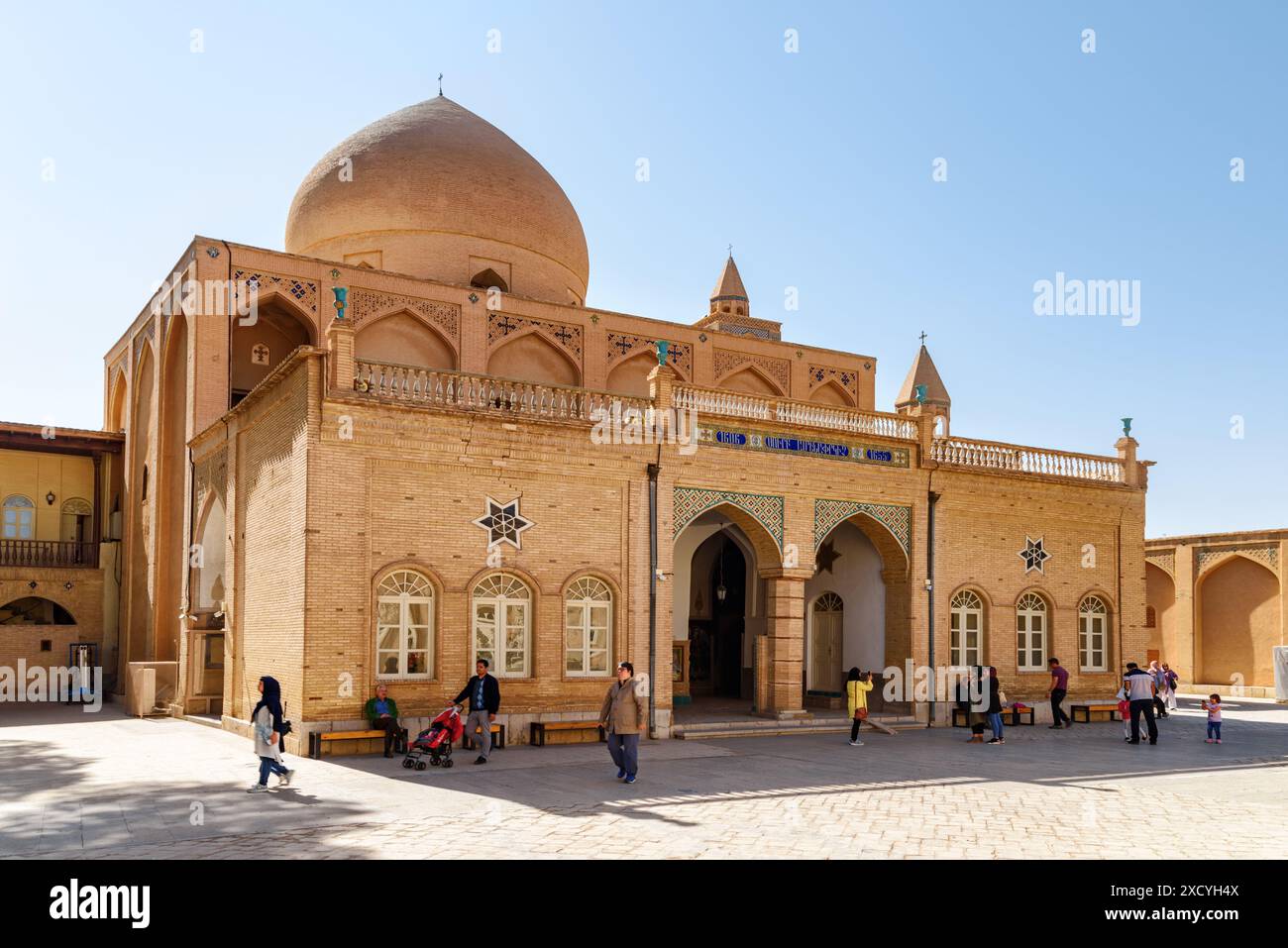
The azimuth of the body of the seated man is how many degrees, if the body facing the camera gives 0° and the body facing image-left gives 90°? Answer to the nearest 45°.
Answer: approximately 315°

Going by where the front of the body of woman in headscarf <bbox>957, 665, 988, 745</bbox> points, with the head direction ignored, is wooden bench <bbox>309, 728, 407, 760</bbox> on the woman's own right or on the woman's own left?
on the woman's own left

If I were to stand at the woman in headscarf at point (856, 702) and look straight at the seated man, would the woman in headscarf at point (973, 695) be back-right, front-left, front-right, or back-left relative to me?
back-right

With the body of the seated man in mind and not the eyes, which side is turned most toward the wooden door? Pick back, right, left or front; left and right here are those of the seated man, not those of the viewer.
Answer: left

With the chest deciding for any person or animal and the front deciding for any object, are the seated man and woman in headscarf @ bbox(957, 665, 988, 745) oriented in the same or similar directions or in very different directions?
very different directions

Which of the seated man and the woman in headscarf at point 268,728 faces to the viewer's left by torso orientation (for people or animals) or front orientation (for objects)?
the woman in headscarf

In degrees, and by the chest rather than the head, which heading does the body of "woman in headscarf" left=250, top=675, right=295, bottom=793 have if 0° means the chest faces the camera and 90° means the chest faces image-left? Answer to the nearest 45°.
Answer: approximately 90°
